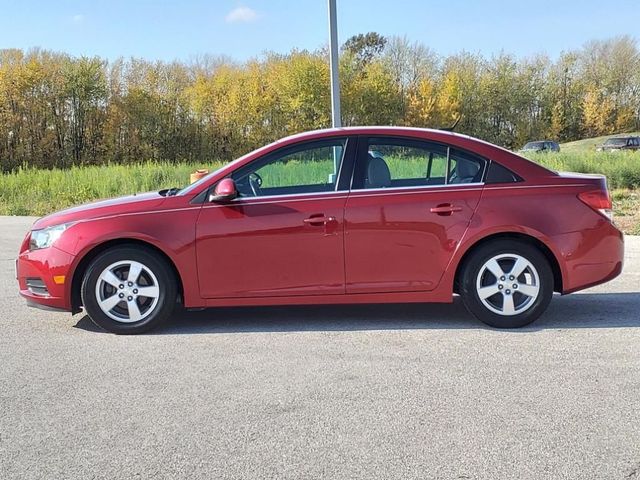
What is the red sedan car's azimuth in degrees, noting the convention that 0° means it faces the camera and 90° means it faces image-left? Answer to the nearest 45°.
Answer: approximately 90°

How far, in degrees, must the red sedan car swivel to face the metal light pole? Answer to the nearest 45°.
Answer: approximately 90° to its right
